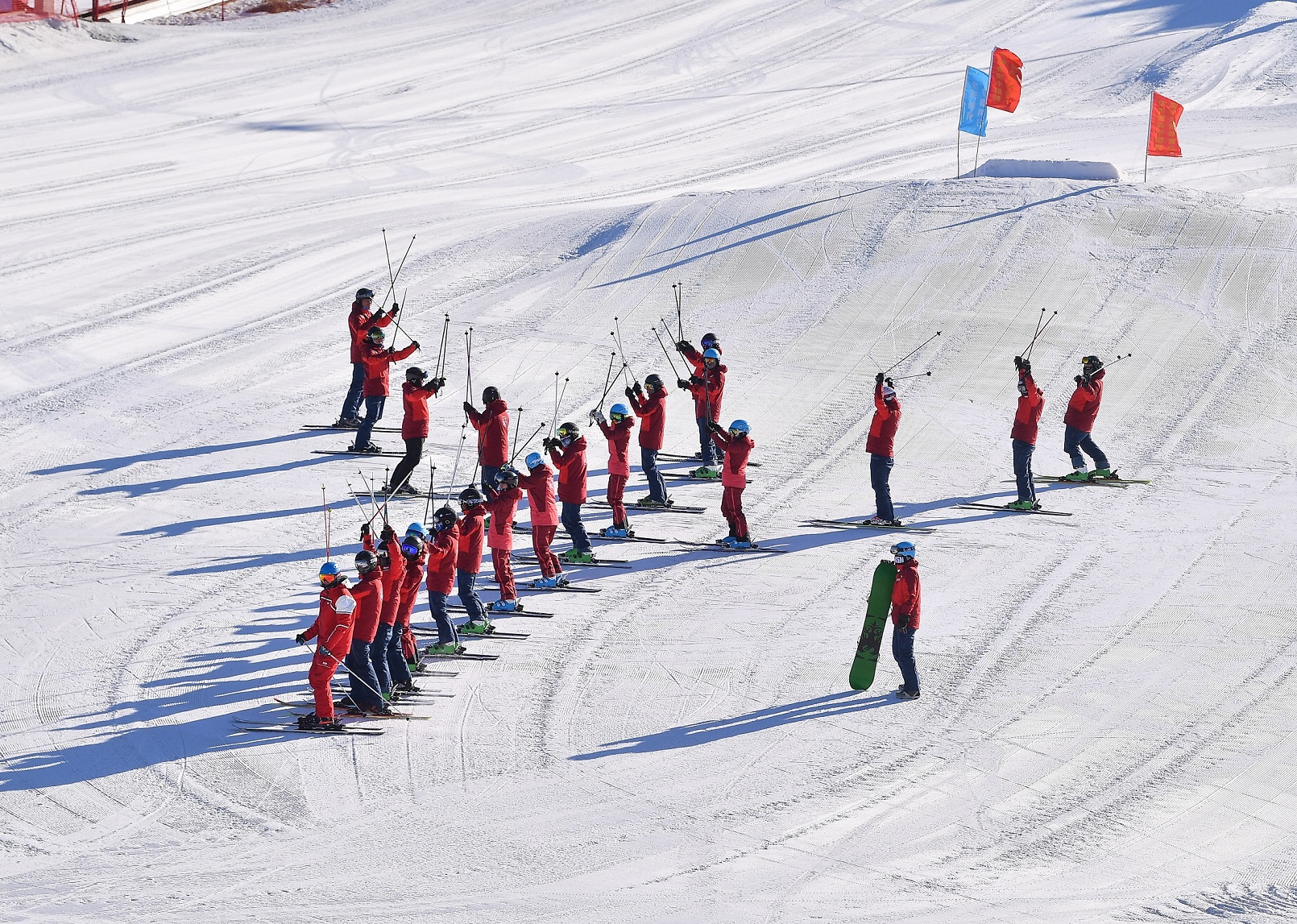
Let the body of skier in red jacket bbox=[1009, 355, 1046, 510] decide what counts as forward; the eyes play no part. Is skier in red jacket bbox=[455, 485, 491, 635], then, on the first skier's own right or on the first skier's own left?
on the first skier's own left

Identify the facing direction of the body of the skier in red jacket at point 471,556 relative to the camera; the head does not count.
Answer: to the viewer's left

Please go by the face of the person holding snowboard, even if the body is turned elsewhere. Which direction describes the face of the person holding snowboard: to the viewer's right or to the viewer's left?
to the viewer's left

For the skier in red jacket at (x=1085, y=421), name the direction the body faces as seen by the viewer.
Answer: to the viewer's left

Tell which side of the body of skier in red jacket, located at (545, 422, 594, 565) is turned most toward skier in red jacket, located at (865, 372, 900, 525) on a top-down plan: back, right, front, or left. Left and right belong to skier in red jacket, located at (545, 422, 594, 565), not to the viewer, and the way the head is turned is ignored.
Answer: back

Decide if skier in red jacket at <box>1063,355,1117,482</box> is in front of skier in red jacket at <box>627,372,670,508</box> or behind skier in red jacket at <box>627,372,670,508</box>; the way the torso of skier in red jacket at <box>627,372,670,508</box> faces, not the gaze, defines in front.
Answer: behind

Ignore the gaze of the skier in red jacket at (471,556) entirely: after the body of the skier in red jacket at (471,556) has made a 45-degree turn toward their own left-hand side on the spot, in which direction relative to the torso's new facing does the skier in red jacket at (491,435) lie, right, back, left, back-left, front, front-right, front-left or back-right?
back-right

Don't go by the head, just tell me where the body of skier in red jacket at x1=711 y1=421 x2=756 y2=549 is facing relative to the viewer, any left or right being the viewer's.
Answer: facing to the left of the viewer

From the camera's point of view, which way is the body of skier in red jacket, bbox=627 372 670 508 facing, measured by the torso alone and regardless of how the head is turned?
to the viewer's left

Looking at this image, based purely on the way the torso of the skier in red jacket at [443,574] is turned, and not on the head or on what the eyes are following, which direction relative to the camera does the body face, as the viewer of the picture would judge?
to the viewer's left

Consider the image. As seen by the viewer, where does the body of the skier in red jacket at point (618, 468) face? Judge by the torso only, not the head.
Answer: to the viewer's left
